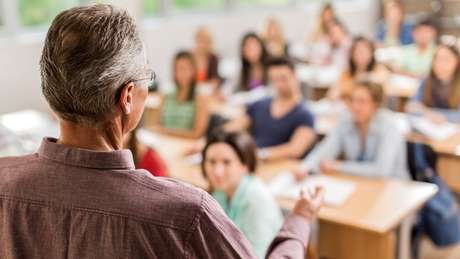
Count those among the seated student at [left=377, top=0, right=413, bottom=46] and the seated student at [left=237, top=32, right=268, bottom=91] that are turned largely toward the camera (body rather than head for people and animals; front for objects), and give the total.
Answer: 2

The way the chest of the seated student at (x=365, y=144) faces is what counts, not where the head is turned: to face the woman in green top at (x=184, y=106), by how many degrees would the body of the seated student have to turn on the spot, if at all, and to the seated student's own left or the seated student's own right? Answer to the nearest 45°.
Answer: approximately 90° to the seated student's own right

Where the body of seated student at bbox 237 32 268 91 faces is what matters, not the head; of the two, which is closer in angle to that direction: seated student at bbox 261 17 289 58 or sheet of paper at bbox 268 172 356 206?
the sheet of paper

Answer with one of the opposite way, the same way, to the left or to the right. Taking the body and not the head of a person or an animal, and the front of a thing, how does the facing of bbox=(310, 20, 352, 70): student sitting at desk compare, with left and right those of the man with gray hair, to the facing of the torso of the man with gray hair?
the opposite way

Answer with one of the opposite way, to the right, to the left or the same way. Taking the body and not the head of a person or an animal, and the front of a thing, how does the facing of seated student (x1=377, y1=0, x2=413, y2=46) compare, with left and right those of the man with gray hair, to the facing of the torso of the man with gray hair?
the opposite way

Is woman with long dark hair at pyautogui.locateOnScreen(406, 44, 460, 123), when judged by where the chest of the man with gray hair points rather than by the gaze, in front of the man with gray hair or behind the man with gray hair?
in front

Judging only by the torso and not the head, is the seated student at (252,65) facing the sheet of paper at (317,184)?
yes

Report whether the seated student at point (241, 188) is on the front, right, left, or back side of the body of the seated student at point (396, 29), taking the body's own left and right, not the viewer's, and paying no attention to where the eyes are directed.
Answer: front

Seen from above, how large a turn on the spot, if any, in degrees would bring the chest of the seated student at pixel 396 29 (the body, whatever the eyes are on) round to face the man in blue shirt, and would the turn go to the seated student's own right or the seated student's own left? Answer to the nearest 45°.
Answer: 0° — they already face them

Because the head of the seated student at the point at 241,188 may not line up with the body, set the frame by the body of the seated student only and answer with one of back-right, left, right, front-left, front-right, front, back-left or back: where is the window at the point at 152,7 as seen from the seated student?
back-right

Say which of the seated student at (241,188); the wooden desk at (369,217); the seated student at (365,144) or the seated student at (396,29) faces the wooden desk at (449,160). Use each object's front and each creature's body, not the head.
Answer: the seated student at (396,29)

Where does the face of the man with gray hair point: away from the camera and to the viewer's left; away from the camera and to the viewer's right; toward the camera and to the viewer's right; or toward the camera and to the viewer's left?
away from the camera and to the viewer's right
